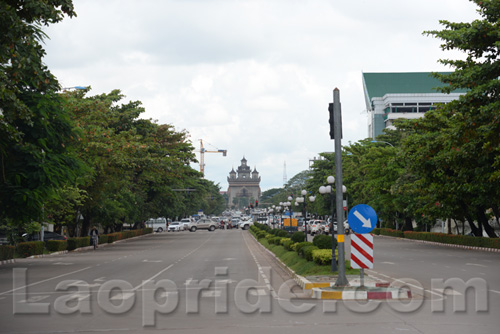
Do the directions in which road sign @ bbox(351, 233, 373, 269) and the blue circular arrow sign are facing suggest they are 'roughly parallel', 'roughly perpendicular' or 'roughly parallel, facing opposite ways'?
roughly parallel

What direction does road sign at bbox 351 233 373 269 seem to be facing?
toward the camera

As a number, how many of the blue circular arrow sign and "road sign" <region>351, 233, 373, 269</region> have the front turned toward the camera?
2

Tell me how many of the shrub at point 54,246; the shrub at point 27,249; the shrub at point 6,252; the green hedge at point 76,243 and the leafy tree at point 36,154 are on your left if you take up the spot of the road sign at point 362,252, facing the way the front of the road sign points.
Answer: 0

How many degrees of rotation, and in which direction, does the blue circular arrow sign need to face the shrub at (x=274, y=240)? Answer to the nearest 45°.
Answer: approximately 180°

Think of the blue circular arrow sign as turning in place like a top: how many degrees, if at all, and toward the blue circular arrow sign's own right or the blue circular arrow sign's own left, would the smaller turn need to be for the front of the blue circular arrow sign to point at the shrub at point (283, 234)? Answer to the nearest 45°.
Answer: approximately 180°

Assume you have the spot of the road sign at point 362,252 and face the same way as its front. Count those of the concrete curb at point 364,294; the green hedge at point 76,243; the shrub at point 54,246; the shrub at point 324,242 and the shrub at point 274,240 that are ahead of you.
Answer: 1

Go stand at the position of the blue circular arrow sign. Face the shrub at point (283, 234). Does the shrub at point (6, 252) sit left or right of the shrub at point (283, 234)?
left

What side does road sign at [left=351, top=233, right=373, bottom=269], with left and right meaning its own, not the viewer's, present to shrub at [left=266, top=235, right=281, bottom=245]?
back

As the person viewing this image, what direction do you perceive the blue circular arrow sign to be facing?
facing the viewer

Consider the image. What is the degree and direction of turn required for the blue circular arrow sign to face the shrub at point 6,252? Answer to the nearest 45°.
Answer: approximately 135° to its right

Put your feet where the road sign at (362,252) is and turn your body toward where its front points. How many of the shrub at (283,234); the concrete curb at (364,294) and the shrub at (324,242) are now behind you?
2

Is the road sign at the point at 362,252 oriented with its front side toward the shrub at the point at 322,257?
no

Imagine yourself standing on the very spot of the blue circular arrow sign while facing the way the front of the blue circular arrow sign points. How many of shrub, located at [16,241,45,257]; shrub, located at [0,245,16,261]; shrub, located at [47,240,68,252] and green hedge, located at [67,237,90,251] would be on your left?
0

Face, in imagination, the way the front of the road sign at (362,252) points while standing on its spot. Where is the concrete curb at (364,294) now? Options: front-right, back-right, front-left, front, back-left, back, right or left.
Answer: front

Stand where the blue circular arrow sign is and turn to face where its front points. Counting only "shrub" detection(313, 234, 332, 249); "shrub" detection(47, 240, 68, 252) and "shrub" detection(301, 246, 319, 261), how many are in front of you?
0

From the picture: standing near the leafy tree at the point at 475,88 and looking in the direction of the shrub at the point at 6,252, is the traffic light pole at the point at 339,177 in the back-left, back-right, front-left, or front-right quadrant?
front-left
